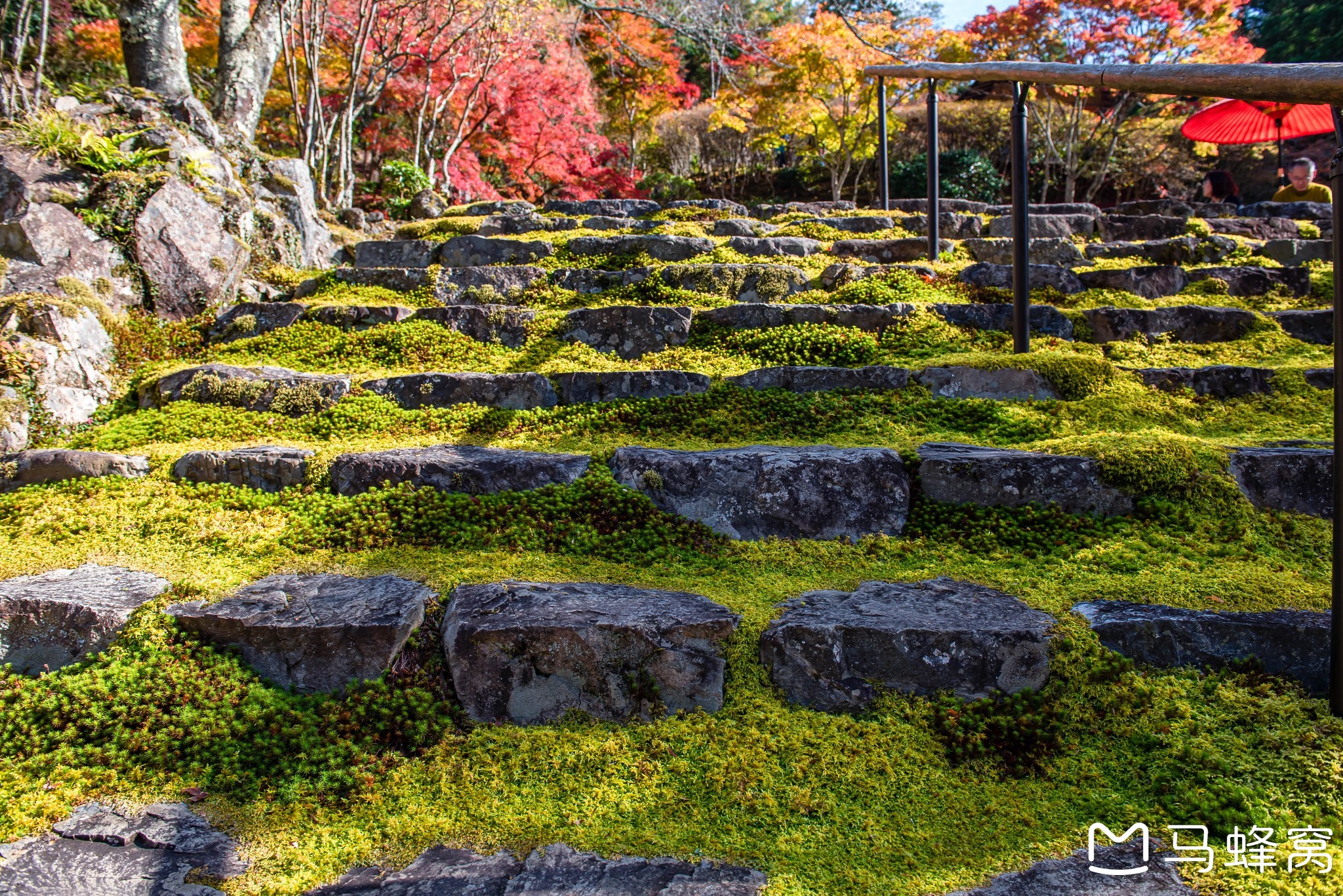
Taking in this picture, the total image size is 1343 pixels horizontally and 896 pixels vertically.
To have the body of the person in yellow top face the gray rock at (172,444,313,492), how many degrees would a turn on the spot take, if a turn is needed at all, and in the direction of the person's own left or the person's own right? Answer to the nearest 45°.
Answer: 0° — they already face it

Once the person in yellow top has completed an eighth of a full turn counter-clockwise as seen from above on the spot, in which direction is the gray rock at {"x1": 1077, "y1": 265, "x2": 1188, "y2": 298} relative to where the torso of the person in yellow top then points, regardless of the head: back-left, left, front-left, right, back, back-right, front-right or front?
front-right

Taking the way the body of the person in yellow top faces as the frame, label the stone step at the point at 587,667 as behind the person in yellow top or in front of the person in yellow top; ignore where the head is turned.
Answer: in front

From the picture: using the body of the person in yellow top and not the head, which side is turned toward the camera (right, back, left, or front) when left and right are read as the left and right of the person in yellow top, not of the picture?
front

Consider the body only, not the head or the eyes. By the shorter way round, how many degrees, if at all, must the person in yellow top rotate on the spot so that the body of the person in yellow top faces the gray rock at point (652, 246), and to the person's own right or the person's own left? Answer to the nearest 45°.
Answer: approximately 45° to the person's own right

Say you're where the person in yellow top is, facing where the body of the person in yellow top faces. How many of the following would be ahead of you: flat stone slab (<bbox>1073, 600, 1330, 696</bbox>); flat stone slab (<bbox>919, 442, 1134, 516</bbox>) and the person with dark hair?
2

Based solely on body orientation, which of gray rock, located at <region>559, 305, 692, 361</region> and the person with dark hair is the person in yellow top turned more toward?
the gray rock

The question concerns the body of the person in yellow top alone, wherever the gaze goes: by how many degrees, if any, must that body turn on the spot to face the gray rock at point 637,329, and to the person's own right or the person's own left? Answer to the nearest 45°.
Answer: approximately 45° to the person's own right

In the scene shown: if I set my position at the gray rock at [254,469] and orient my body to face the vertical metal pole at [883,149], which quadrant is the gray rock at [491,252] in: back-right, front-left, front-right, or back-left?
front-left

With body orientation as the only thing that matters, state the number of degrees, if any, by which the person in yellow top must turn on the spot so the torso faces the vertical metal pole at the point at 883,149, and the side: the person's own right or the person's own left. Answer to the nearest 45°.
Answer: approximately 45° to the person's own right

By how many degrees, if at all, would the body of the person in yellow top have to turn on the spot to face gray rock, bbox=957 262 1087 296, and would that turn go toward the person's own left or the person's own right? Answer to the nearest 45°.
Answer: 0° — they already face it

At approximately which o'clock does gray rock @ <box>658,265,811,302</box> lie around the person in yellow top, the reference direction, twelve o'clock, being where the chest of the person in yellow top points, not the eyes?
The gray rock is roughly at 1 o'clock from the person in yellow top.

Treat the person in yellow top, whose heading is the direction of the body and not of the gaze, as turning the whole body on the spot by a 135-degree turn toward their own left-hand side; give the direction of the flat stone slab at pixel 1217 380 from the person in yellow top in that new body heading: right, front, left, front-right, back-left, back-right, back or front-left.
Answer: back-right

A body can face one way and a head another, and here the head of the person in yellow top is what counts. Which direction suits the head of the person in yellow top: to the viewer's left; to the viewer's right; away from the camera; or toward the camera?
toward the camera

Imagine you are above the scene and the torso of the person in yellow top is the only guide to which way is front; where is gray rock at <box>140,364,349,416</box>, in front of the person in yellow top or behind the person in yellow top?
in front

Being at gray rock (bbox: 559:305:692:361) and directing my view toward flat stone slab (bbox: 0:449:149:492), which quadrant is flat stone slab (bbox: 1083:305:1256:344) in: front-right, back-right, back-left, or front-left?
back-left

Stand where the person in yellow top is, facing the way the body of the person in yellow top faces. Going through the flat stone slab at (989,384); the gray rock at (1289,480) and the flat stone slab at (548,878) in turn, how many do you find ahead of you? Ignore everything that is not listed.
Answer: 3

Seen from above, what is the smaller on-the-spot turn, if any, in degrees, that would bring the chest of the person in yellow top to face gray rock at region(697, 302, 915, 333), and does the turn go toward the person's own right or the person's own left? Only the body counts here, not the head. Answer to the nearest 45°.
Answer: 0° — they already face it

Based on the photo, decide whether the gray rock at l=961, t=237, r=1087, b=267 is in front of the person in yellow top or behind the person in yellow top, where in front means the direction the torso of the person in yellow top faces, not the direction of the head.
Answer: in front
